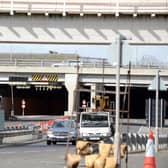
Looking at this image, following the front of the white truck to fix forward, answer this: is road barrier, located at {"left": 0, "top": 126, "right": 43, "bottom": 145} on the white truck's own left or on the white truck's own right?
on the white truck's own right

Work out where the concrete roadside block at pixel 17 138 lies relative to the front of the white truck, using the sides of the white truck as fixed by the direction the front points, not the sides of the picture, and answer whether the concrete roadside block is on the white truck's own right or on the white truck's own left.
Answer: on the white truck's own right

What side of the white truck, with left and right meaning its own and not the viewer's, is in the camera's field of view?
front
